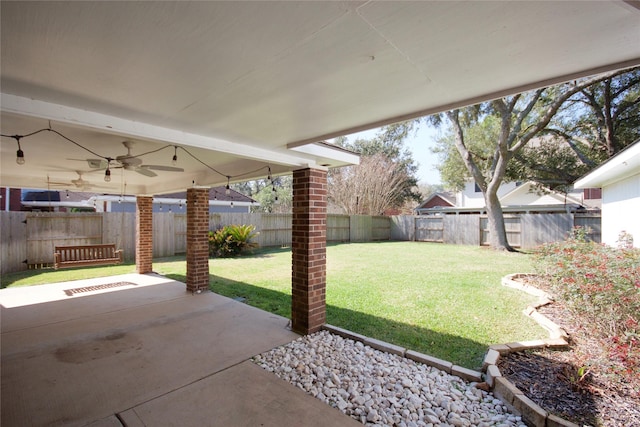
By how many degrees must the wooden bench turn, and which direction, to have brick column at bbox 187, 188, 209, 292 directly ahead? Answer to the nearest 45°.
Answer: approximately 45° to its left

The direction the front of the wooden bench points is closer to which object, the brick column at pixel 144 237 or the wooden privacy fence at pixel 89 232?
the brick column

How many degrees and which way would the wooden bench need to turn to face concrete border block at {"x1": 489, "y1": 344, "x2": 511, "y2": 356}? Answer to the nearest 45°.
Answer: approximately 45° to its left

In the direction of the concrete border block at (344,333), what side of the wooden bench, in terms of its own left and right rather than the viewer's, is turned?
front

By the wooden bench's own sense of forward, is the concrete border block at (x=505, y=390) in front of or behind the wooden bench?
in front

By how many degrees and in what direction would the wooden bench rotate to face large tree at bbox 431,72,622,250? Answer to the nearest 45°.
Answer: approximately 90° to its left

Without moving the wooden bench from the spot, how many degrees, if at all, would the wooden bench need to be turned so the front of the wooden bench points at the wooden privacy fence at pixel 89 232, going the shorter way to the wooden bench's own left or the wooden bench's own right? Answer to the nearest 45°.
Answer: approximately 180°

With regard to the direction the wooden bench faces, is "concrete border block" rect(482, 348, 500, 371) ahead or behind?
ahead

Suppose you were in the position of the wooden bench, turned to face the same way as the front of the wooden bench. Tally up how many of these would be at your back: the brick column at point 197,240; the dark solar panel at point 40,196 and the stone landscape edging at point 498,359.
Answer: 1

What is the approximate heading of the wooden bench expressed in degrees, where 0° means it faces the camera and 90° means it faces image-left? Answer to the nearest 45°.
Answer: approximately 0°

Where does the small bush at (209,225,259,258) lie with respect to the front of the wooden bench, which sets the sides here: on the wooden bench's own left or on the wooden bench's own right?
on the wooden bench's own left

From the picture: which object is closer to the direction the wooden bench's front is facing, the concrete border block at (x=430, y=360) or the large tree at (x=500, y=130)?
the concrete border block

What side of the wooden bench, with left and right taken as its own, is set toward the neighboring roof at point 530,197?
left

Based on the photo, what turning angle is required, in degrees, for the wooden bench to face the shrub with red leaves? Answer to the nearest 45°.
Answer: approximately 45° to its left

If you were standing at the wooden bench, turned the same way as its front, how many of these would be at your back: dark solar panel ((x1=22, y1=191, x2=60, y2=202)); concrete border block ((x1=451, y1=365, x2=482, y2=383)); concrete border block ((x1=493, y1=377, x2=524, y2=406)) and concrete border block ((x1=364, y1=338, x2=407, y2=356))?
1

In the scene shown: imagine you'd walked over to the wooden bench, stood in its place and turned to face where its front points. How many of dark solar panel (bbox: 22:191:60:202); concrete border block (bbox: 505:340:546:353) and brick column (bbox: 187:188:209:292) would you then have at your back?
1

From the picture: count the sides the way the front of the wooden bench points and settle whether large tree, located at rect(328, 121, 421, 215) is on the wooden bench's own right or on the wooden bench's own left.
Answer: on the wooden bench's own left
